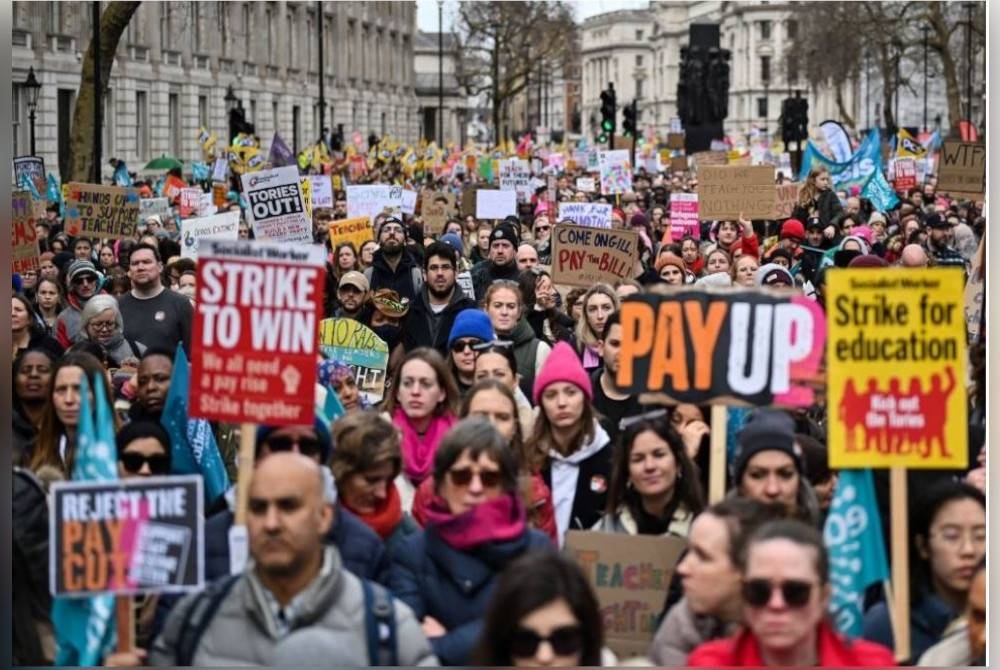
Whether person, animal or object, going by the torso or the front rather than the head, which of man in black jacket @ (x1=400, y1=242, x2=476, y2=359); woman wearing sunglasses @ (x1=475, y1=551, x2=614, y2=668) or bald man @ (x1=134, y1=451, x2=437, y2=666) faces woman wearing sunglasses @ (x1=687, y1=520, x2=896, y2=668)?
the man in black jacket

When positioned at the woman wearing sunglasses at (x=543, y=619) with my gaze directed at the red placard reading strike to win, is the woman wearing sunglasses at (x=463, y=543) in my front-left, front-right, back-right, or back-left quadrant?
front-right

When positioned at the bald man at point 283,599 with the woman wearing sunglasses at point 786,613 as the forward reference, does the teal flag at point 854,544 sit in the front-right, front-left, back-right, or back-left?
front-left

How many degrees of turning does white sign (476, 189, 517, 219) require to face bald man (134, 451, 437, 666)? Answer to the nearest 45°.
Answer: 0° — it already faces them

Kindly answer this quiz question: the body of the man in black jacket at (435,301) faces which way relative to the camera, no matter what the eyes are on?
toward the camera

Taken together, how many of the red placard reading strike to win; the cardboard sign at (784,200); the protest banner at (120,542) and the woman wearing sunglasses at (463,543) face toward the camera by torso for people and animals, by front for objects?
4

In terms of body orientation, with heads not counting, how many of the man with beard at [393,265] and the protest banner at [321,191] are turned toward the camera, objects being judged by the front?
2

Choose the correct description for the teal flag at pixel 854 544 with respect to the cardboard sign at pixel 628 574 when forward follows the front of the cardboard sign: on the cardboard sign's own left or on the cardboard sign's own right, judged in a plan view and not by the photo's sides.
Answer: on the cardboard sign's own left

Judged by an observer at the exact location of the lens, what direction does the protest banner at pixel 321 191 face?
facing the viewer

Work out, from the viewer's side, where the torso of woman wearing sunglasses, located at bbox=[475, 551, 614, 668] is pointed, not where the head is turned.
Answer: toward the camera

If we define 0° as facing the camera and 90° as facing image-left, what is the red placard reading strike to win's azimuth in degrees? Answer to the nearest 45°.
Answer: approximately 0°
